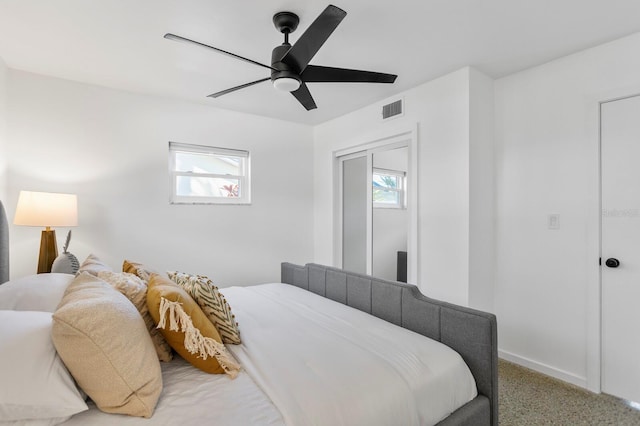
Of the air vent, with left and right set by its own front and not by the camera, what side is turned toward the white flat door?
left

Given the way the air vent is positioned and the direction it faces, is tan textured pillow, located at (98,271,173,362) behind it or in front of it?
in front

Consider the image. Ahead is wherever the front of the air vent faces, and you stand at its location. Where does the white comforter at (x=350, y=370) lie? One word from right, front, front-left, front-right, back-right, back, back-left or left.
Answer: front-left

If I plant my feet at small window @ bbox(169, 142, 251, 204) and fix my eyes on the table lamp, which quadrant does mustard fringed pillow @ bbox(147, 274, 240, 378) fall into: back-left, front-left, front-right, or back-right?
front-left

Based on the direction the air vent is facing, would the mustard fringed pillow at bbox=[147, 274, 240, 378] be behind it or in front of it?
in front

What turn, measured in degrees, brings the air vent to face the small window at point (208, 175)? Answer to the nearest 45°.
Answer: approximately 45° to its right

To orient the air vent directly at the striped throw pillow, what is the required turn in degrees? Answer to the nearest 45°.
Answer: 0° — it already faces it

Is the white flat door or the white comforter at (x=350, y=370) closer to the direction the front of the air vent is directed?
the white comforter

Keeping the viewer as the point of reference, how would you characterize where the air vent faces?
facing the viewer and to the left of the viewer
